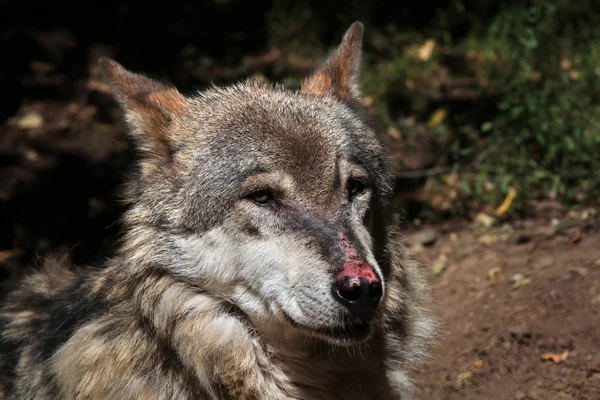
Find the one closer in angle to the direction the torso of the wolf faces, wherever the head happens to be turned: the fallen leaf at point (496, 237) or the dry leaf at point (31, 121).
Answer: the fallen leaf

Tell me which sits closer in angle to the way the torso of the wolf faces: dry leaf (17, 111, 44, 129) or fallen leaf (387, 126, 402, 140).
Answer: the fallen leaf

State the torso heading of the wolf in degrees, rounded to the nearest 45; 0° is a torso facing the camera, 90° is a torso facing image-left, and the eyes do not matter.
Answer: approximately 315°

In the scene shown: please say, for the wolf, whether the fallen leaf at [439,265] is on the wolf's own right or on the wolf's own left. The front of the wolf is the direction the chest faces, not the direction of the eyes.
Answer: on the wolf's own left

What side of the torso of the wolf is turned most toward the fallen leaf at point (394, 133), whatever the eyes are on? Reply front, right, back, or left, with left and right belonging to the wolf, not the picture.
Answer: left
